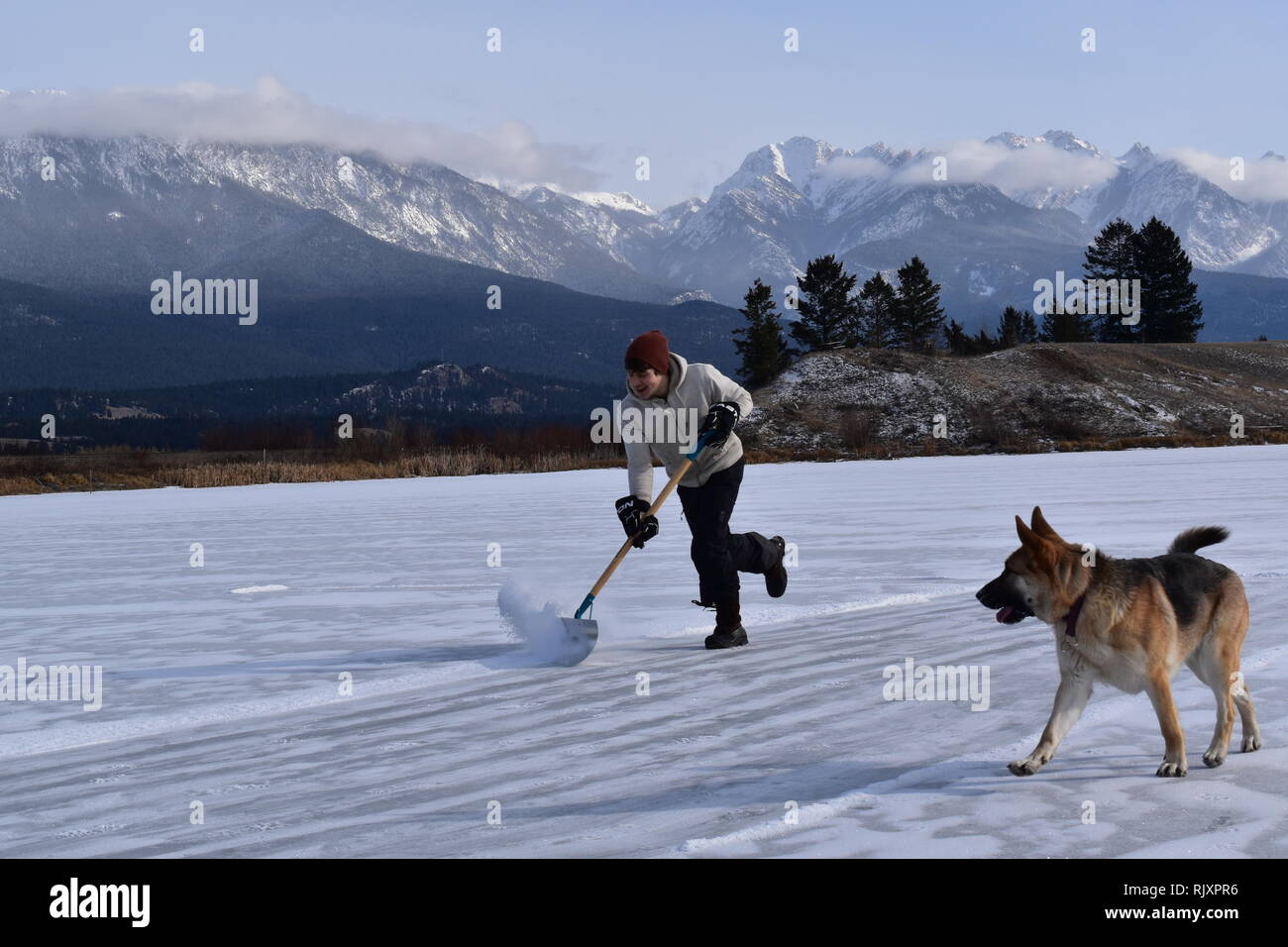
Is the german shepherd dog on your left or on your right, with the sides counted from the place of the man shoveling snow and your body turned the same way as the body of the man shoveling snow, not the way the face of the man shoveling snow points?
on your left

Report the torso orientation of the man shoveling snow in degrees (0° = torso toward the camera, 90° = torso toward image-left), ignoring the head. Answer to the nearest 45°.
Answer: approximately 45°
